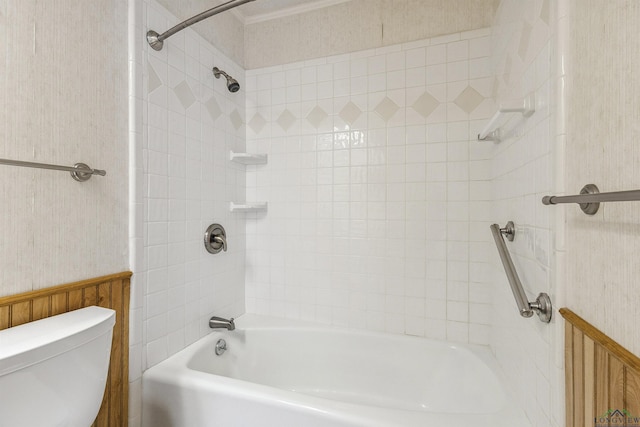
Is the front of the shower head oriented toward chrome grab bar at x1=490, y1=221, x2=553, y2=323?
yes

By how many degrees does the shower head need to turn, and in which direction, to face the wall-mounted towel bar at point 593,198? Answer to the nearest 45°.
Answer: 0° — it already faces it

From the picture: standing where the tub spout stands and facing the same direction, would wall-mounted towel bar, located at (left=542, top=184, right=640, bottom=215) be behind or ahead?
ahead

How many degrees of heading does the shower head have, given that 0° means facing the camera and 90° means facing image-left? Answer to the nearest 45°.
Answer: approximately 315°

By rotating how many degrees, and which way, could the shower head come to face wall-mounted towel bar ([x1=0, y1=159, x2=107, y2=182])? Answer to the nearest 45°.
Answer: approximately 90° to its right
